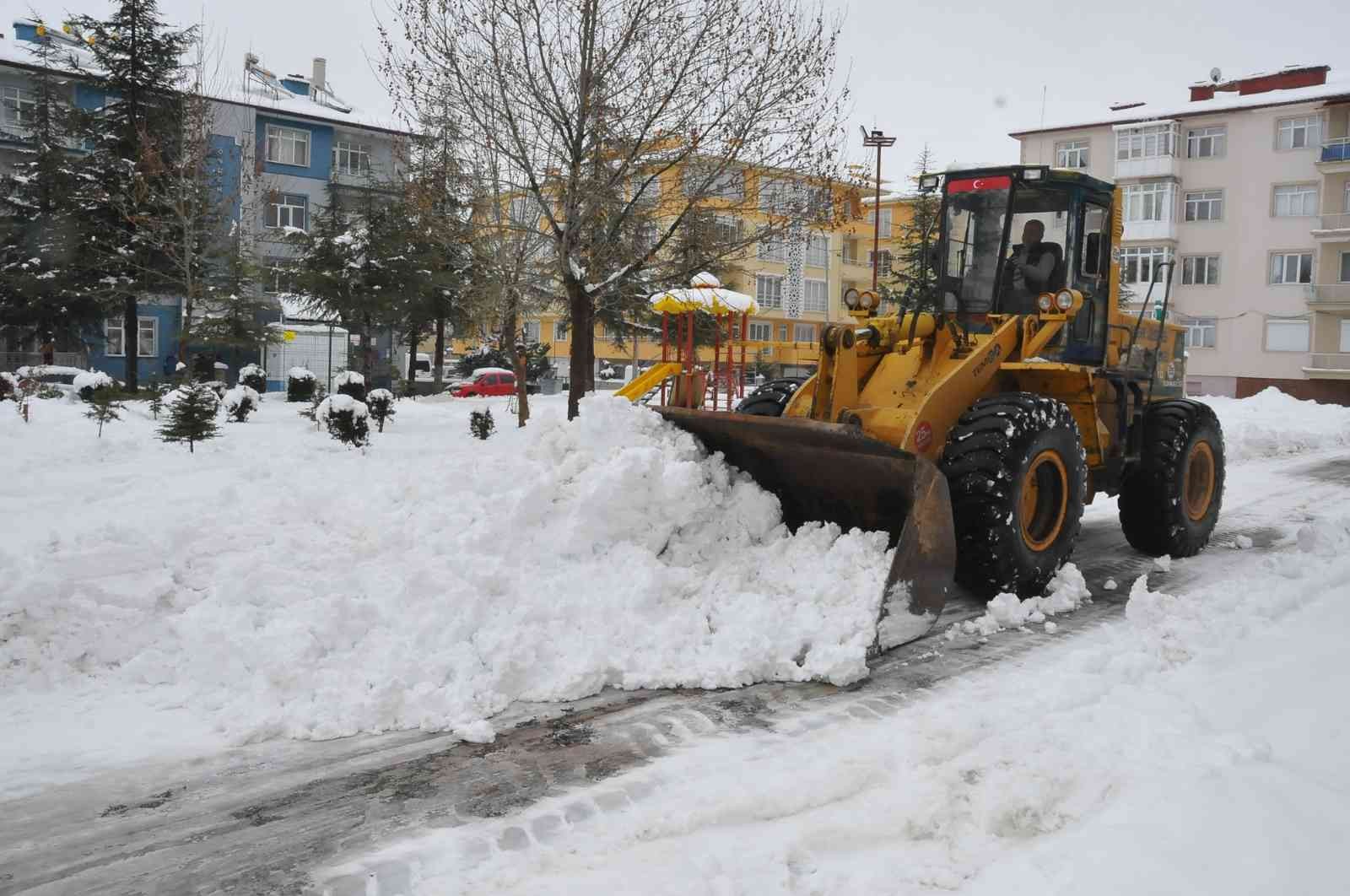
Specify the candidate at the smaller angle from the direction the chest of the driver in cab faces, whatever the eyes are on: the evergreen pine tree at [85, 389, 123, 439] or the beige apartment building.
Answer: the evergreen pine tree

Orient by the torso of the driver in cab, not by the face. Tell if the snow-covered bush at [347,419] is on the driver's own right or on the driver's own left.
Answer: on the driver's own right

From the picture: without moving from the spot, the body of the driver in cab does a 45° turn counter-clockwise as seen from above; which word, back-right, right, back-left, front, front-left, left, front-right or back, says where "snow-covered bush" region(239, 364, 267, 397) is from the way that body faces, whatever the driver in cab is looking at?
back-right

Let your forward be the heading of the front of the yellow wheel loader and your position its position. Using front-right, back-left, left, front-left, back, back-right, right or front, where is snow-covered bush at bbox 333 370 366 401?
right

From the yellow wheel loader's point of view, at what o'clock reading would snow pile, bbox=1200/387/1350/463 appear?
The snow pile is roughly at 5 o'clock from the yellow wheel loader.

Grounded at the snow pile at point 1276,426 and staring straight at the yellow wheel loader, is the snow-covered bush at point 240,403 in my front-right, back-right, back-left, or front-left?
front-right

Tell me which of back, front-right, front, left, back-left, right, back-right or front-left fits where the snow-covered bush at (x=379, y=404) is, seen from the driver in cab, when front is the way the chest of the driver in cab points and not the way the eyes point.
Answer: right

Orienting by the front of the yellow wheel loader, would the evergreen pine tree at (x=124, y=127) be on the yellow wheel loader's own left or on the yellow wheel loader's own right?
on the yellow wheel loader's own right

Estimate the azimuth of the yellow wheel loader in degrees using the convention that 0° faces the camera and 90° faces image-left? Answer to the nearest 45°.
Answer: approximately 45°

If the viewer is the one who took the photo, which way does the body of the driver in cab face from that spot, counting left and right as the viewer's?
facing the viewer and to the left of the viewer

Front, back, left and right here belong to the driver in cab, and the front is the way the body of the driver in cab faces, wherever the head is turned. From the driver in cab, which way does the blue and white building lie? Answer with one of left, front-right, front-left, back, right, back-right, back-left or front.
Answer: right

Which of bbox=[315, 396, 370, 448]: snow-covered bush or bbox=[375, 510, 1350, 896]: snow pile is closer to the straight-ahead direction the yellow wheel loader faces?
the snow pile

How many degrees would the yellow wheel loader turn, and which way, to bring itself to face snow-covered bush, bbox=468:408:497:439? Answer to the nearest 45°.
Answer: approximately 90° to its right
